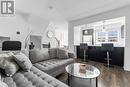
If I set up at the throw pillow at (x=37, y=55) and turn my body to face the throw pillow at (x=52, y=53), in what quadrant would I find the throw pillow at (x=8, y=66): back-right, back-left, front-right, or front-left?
back-right

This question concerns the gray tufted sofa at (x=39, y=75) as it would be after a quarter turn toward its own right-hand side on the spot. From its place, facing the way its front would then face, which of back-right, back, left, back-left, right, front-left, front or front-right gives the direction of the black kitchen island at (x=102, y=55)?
back

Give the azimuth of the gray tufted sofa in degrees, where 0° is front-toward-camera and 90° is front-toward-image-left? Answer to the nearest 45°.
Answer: approximately 315°
